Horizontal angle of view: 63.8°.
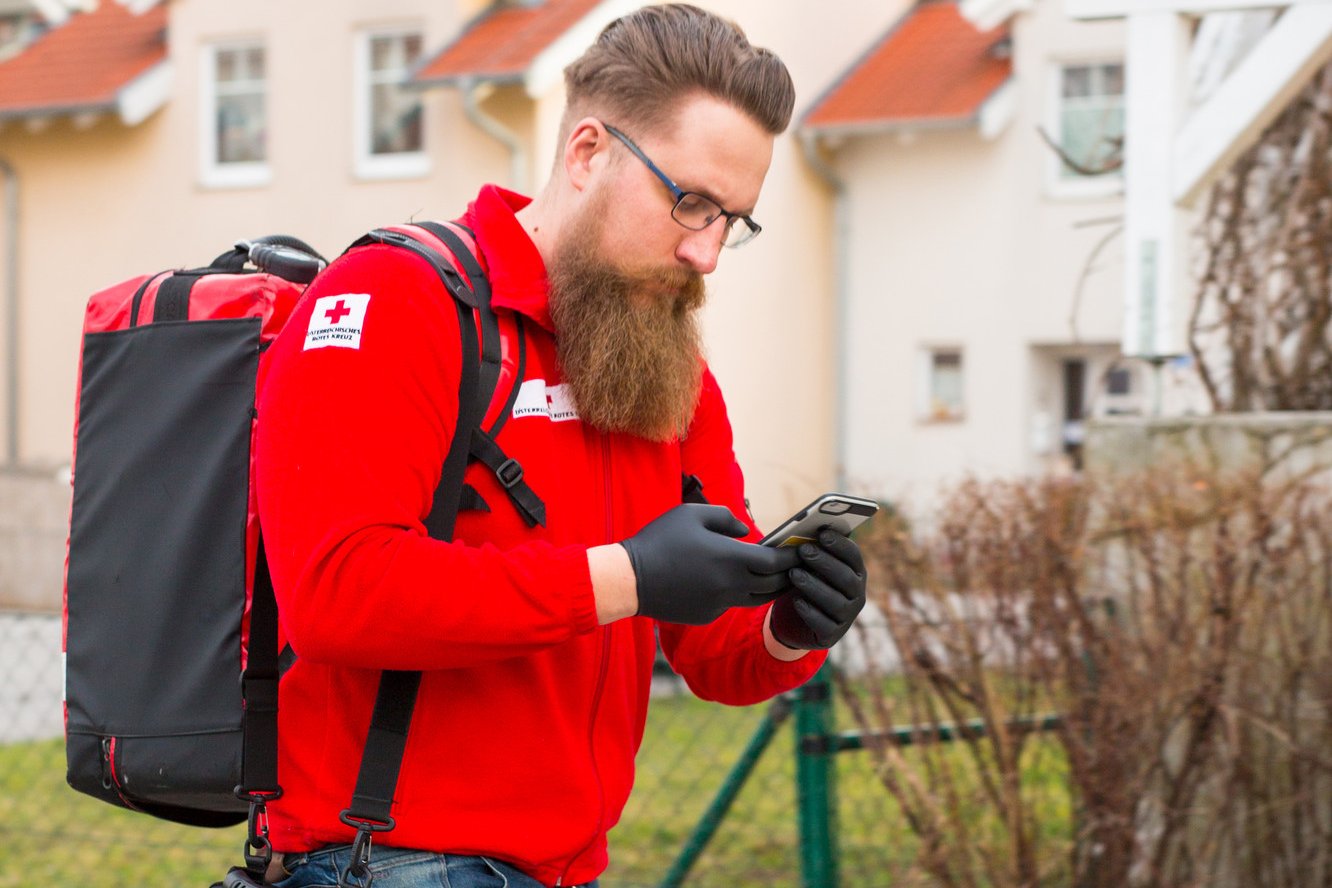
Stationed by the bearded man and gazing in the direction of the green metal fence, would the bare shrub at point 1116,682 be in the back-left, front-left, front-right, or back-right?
front-right

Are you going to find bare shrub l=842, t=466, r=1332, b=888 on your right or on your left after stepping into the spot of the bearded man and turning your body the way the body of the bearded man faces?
on your left

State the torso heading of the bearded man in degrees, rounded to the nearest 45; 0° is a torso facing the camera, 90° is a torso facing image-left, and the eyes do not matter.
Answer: approximately 315°

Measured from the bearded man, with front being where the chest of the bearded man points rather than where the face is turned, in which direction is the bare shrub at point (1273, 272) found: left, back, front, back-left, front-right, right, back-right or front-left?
left
